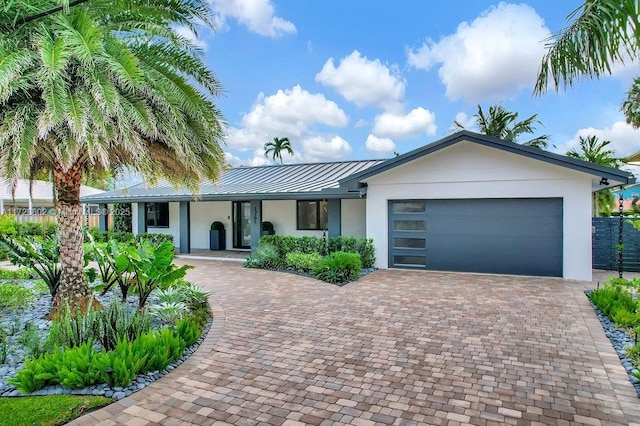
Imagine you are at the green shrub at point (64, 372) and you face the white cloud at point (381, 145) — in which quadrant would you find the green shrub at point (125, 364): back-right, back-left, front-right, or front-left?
front-right

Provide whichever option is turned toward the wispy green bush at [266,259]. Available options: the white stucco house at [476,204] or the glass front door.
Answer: the glass front door

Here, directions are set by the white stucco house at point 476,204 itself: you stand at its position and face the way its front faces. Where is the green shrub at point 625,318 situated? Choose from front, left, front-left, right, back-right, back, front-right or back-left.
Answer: front

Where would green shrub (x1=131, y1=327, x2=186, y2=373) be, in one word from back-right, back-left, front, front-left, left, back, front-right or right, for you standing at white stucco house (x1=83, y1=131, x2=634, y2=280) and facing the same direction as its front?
front-right

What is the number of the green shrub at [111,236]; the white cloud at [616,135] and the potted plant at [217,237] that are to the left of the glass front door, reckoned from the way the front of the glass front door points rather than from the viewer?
1

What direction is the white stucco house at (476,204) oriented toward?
toward the camera

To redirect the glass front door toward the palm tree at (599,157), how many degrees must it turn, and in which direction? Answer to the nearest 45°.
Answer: approximately 90° to its left

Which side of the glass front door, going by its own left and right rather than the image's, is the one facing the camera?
front

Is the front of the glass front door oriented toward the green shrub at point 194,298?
yes

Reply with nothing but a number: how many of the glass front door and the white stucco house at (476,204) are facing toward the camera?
2

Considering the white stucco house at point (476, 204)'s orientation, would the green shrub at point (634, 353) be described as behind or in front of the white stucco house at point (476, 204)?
in front

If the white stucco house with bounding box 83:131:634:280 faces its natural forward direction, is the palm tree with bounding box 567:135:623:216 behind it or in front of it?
behind

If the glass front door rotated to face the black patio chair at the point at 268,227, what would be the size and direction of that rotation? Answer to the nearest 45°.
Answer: approximately 45° to its left

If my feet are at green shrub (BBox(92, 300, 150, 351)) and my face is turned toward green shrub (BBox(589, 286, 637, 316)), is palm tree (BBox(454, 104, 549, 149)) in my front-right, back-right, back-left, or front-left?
front-left

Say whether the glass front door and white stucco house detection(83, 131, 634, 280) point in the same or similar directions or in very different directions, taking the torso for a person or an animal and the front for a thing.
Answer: same or similar directions

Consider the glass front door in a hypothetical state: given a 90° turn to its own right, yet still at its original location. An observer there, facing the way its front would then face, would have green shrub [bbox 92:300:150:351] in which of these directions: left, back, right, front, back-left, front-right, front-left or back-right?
left
